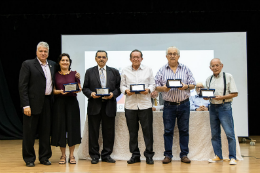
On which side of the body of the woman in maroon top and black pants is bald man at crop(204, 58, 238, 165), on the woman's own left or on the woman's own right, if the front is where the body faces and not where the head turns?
on the woman's own left

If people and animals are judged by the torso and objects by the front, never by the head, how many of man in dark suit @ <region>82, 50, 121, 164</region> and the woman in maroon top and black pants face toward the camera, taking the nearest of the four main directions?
2

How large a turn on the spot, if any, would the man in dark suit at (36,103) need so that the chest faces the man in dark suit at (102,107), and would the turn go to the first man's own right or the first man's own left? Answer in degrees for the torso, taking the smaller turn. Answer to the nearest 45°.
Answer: approximately 45° to the first man's own left

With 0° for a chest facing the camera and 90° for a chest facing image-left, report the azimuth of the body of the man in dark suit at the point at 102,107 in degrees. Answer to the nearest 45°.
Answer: approximately 0°

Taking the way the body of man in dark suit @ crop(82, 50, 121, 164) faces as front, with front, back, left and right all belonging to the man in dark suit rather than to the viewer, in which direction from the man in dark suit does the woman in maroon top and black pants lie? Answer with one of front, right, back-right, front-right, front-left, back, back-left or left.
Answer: right

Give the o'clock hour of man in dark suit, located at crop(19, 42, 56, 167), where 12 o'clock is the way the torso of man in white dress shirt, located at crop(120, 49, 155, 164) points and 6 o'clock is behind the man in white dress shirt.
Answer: The man in dark suit is roughly at 3 o'clock from the man in white dress shirt.

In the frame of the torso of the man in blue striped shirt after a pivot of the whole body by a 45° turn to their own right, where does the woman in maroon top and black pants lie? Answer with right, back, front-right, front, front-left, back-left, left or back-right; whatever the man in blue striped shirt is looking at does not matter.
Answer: front-right

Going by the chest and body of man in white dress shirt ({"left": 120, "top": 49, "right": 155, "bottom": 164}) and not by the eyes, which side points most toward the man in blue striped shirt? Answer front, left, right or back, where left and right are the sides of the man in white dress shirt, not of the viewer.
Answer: left
